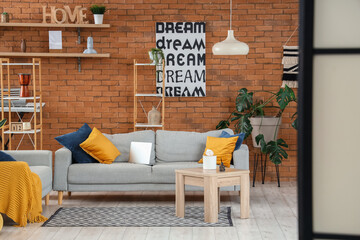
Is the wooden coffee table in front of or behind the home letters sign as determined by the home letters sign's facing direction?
in front

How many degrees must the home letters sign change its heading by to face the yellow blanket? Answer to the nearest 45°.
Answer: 0° — it already faces it

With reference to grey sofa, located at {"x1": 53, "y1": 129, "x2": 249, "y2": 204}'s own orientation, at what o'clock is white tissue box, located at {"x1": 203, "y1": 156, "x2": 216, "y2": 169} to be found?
The white tissue box is roughly at 10 o'clock from the grey sofa.

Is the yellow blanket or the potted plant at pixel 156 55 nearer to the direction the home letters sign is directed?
the yellow blanket

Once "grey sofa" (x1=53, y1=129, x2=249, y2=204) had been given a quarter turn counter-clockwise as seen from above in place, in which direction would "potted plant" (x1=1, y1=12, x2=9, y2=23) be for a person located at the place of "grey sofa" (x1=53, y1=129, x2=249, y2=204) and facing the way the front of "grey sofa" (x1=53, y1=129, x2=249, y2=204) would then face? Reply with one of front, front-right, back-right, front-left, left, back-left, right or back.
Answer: back-left

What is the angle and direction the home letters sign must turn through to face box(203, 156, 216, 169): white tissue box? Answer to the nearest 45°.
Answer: approximately 45° to its left

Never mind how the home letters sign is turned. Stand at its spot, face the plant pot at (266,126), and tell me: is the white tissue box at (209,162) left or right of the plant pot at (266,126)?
right

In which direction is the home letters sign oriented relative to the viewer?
toward the camera

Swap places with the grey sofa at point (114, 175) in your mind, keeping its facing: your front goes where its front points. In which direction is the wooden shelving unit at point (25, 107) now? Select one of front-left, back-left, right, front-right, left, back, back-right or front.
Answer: back-right

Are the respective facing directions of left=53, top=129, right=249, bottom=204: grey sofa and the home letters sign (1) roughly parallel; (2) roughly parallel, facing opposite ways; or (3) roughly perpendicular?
roughly parallel

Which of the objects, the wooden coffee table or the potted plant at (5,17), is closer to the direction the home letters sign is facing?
the wooden coffee table

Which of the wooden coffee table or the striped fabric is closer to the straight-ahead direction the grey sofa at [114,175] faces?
the wooden coffee table

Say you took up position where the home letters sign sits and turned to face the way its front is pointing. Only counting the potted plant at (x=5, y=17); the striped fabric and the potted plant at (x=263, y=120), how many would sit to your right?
1

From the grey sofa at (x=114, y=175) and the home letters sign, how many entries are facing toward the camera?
2

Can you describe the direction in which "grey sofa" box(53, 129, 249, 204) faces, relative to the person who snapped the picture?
facing the viewer

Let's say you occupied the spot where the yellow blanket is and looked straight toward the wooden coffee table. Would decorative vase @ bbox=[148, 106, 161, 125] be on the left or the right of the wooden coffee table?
left
